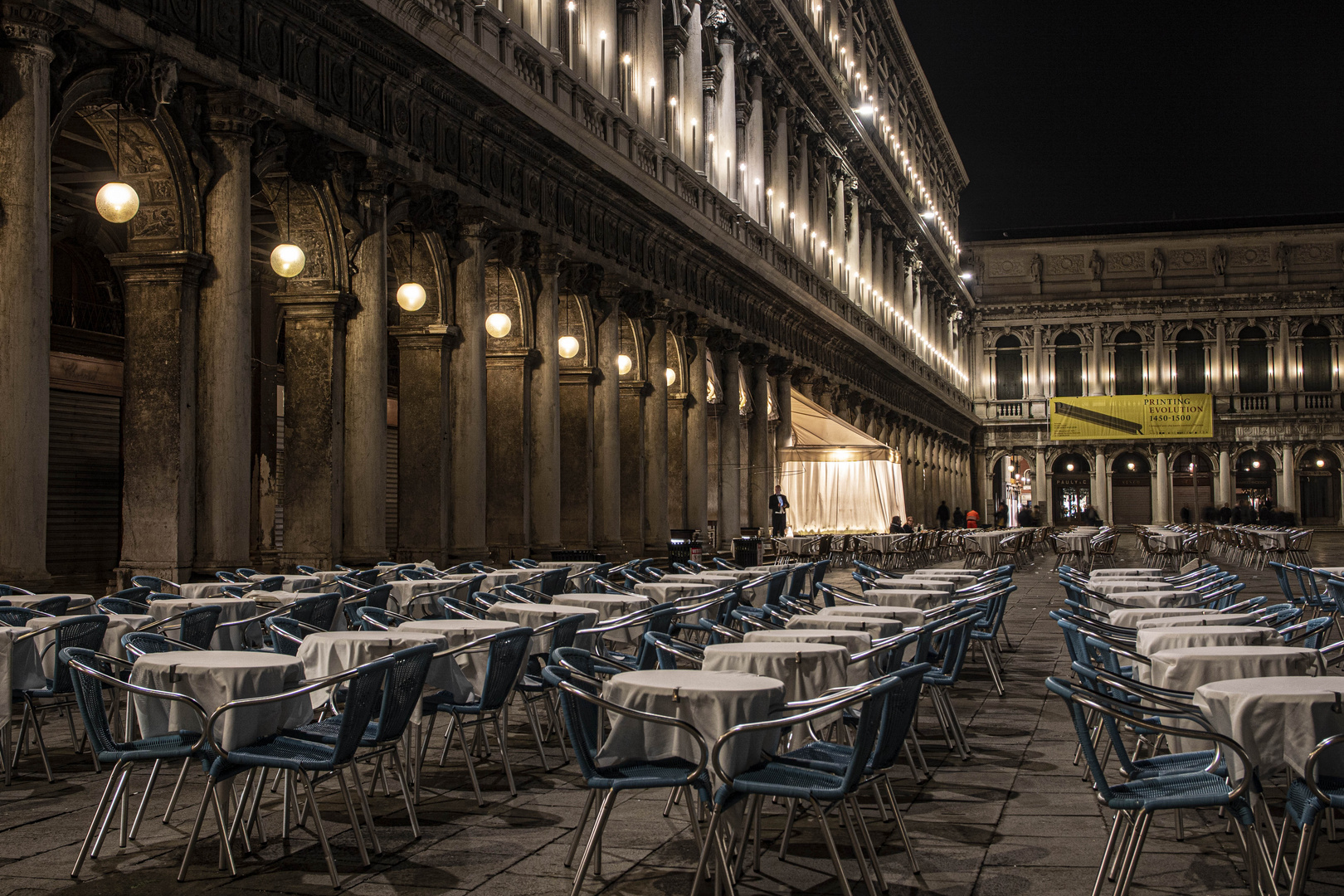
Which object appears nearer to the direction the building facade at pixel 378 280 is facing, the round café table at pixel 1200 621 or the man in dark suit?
the round café table

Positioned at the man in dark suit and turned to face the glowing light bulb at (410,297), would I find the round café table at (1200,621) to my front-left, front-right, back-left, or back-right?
front-left

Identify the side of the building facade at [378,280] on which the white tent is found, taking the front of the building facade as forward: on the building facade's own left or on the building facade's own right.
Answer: on the building facade's own left

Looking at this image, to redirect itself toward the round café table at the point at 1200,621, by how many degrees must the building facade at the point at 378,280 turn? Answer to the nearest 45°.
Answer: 0° — it already faces it

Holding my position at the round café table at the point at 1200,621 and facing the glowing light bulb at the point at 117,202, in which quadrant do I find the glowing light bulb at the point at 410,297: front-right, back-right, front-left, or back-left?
front-right

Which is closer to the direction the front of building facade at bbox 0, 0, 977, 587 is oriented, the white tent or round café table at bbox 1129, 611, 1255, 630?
the round café table

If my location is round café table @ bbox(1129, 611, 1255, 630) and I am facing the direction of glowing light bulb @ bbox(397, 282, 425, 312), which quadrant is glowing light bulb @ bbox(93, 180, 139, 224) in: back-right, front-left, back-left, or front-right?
front-left
